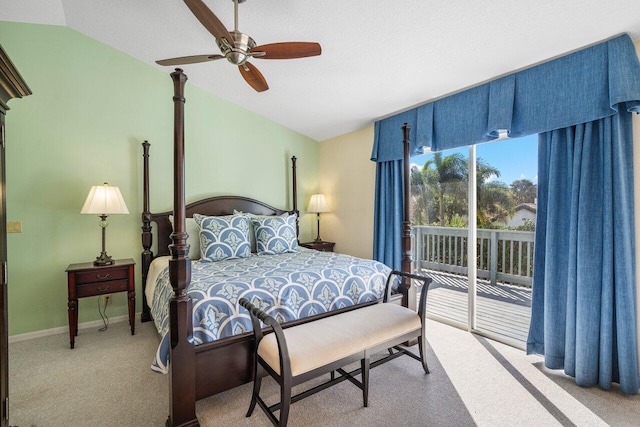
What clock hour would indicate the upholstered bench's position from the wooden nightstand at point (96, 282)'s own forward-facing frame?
The upholstered bench is roughly at 11 o'clock from the wooden nightstand.

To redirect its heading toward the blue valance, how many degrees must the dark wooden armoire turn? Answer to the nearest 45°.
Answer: approximately 45° to its right

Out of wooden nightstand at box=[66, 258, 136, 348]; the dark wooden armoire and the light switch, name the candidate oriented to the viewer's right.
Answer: the dark wooden armoire

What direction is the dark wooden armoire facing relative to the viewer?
to the viewer's right

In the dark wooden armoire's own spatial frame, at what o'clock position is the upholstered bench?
The upholstered bench is roughly at 1 o'clock from the dark wooden armoire.

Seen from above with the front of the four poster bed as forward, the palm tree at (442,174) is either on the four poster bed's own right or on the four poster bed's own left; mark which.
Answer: on the four poster bed's own left

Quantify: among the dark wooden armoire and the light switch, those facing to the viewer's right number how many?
1

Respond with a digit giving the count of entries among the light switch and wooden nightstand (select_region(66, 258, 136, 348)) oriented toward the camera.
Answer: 2
